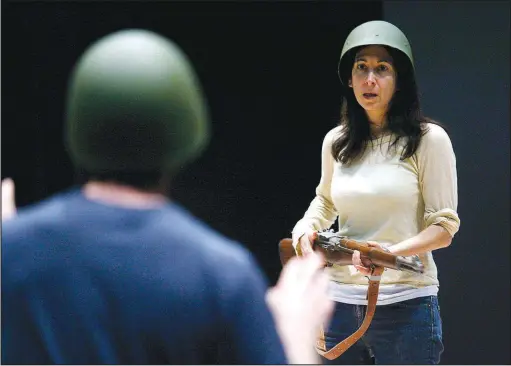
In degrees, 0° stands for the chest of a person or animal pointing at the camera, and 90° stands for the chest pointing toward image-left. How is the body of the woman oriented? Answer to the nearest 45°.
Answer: approximately 45°
